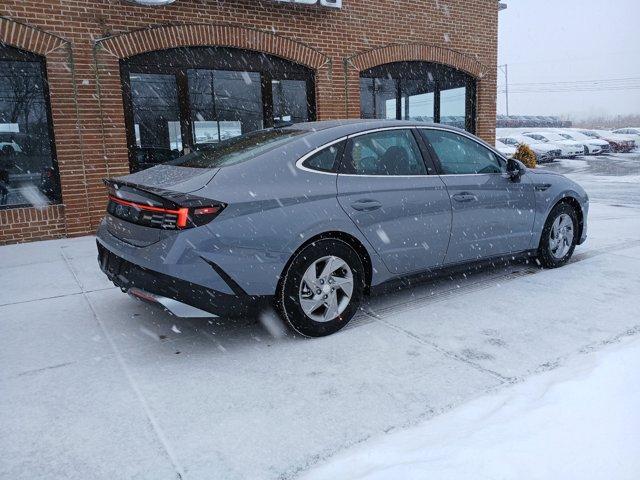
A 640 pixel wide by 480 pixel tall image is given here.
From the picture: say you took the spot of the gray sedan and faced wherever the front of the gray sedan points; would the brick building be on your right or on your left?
on your left

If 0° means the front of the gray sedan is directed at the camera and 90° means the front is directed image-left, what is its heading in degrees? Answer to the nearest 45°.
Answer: approximately 225°
